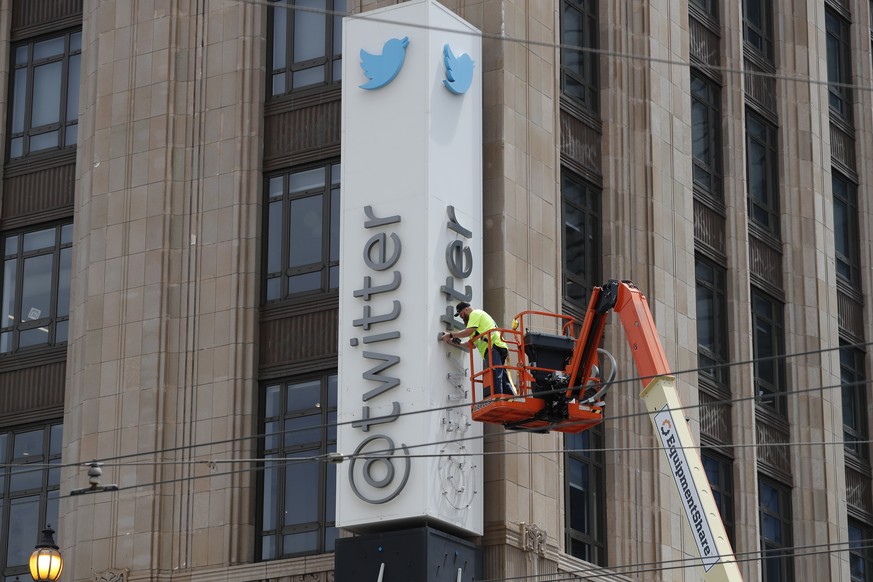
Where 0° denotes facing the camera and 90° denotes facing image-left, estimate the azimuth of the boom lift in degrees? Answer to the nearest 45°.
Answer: approximately 90°

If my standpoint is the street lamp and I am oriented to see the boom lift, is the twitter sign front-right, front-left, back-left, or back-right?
front-left

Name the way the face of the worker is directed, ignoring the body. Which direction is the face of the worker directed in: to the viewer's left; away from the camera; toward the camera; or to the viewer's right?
to the viewer's left

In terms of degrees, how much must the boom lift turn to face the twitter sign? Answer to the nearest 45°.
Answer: approximately 45° to its right

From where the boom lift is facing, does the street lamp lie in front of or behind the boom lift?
in front

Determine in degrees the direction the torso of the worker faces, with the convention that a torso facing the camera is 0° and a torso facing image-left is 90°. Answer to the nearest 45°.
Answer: approximately 90°
